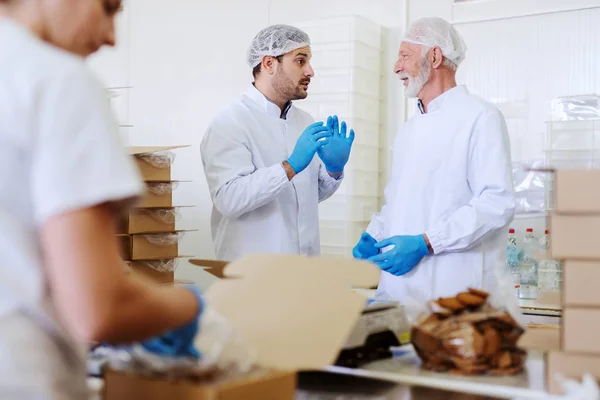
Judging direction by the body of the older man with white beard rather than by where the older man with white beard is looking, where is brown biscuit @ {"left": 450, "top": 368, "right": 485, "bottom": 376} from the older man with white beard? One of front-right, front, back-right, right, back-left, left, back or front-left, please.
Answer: front-left

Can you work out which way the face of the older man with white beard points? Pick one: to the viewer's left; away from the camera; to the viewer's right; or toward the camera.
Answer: to the viewer's left

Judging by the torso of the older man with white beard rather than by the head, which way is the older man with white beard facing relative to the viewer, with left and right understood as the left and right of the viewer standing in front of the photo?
facing the viewer and to the left of the viewer

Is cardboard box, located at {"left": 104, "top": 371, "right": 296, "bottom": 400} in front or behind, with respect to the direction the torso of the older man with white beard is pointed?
in front

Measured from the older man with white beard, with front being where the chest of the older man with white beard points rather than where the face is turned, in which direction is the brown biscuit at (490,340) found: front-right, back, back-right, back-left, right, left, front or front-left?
front-left

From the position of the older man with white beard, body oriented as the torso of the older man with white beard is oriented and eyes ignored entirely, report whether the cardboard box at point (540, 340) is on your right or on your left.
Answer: on your left

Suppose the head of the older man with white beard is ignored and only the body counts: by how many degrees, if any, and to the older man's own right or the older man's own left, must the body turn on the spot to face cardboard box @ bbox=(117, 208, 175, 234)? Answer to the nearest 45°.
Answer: approximately 45° to the older man's own right

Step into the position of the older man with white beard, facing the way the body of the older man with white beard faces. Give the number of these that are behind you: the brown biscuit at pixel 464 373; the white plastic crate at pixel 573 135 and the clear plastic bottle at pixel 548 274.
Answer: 2

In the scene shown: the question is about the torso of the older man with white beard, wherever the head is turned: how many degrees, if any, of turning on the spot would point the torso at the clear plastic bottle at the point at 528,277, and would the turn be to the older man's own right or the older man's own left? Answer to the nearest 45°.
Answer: approximately 180°

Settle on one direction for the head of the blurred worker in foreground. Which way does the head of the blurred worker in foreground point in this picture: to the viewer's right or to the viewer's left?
to the viewer's right

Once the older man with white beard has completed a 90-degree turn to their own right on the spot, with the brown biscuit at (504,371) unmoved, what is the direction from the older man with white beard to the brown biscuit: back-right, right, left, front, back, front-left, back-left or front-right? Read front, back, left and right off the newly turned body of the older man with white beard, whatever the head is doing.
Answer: back-left

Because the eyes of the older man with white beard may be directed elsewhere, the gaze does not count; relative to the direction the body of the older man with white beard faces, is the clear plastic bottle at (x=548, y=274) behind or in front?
behind
